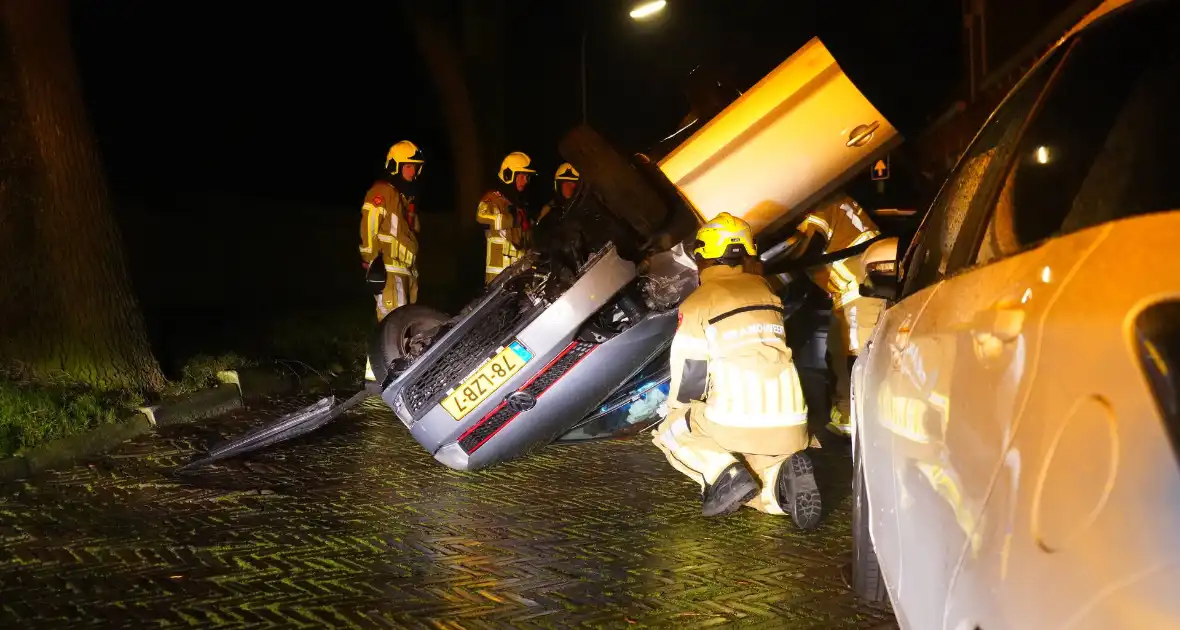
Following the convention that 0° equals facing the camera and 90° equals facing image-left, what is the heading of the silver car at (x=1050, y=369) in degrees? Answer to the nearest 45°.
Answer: approximately 135°

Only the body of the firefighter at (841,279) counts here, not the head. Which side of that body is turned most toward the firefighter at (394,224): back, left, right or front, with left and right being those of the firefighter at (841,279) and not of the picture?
front

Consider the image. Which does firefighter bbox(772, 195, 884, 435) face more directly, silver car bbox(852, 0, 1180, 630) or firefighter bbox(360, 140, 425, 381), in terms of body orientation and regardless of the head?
the firefighter

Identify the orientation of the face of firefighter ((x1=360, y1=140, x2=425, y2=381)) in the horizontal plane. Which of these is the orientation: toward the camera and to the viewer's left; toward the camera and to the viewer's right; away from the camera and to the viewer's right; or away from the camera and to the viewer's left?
toward the camera and to the viewer's right

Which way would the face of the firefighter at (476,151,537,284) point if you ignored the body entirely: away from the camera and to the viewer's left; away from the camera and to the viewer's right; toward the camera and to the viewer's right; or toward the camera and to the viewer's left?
toward the camera and to the viewer's right

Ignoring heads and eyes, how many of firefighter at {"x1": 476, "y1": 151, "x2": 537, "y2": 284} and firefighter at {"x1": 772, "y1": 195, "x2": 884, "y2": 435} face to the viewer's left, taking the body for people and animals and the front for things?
1

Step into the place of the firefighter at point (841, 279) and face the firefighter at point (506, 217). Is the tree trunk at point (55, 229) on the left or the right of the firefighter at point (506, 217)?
left

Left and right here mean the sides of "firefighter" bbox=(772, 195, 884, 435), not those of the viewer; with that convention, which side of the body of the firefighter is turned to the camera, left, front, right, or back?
left

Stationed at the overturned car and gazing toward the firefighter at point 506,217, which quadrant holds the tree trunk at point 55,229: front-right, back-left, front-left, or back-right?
front-left
